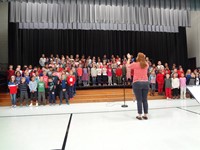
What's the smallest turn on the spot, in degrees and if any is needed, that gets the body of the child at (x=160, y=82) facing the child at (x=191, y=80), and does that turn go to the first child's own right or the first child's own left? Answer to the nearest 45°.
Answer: approximately 90° to the first child's own left

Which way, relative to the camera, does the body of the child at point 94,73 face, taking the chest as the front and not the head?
toward the camera

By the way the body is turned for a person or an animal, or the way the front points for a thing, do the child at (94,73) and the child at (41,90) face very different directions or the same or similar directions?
same or similar directions

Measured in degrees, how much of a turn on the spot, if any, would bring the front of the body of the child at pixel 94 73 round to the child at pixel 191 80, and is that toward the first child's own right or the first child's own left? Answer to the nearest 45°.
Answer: approximately 90° to the first child's own left

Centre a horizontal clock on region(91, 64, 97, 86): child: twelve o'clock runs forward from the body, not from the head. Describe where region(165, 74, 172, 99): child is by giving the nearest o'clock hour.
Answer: region(165, 74, 172, 99): child is roughly at 10 o'clock from region(91, 64, 97, 86): child.

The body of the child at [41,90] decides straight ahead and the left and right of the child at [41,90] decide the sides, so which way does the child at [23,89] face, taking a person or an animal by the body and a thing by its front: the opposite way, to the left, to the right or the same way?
the same way

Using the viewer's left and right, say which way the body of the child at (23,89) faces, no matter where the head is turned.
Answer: facing the viewer

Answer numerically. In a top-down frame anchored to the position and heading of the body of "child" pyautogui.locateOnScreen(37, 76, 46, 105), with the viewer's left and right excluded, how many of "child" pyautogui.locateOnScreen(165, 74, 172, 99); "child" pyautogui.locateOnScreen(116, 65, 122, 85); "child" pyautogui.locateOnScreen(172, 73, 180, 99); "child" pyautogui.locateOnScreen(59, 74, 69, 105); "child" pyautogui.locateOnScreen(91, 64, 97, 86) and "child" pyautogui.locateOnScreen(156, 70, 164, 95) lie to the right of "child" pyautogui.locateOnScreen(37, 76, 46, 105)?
0

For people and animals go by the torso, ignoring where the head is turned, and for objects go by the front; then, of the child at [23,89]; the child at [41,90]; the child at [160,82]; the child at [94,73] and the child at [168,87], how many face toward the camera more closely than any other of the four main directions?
5

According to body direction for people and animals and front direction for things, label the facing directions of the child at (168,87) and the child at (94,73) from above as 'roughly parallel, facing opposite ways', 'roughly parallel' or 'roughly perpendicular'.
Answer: roughly parallel

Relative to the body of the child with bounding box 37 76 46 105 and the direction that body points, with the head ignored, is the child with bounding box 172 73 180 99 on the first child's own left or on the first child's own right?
on the first child's own left

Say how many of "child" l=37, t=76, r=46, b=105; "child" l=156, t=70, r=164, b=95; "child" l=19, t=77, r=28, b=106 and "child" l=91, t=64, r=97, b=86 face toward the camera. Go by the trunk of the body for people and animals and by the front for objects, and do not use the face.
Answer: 4

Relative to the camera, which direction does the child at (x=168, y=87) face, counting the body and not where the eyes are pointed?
toward the camera

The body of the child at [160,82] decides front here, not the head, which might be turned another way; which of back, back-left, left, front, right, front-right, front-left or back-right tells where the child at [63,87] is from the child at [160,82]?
front-right

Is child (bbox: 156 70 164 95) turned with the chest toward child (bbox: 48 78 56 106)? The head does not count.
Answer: no
